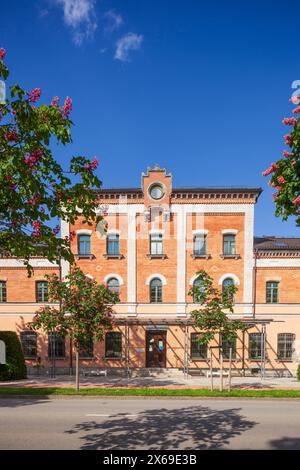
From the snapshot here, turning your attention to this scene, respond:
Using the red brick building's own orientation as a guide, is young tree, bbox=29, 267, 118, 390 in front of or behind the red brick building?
in front

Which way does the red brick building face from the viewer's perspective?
toward the camera
